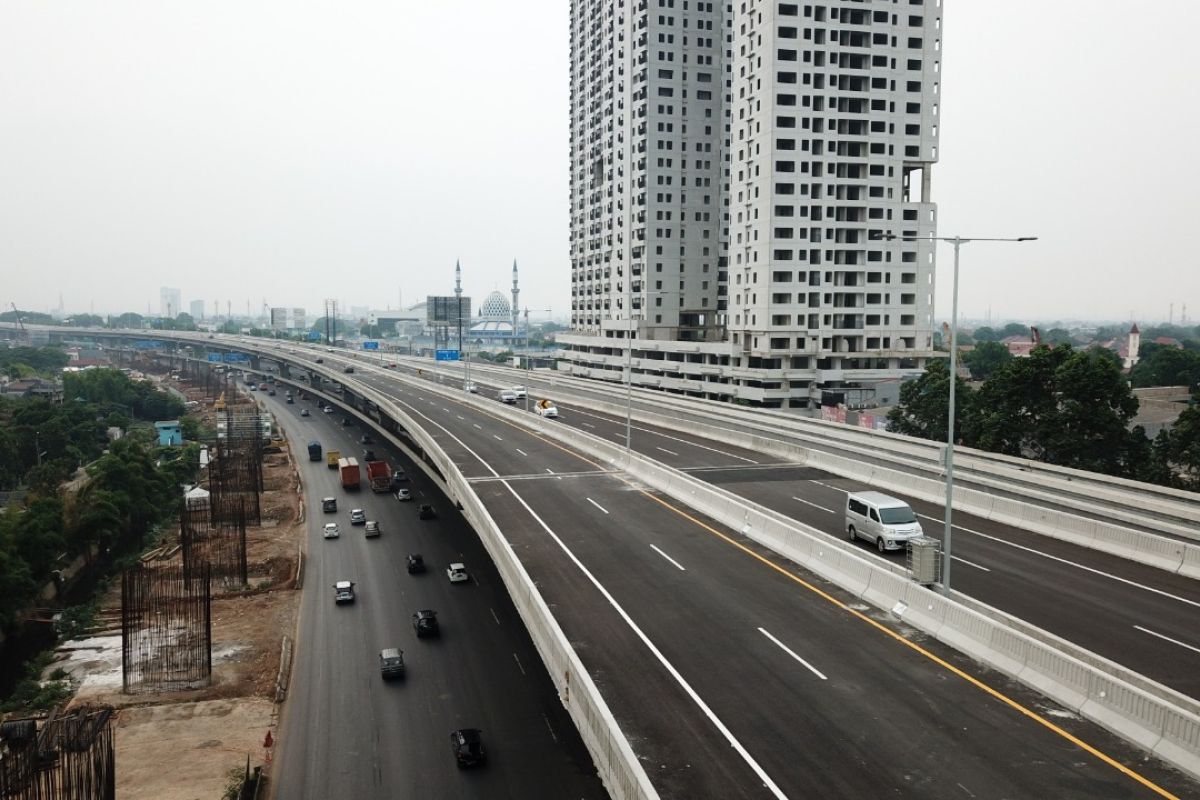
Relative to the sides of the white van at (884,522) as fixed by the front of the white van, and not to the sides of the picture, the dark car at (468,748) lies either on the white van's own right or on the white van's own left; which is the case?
on the white van's own right

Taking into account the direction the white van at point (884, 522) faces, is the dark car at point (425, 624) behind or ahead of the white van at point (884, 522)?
behind

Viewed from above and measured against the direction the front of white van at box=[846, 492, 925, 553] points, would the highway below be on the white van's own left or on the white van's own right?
on the white van's own right

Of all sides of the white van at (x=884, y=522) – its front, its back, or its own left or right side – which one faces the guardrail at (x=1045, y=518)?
left

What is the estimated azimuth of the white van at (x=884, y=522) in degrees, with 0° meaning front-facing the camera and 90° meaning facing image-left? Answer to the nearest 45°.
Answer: approximately 315°
